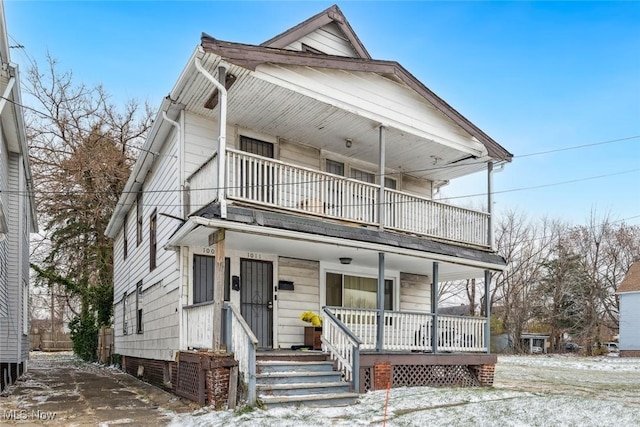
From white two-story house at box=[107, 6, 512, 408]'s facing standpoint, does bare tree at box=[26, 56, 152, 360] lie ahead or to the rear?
to the rear

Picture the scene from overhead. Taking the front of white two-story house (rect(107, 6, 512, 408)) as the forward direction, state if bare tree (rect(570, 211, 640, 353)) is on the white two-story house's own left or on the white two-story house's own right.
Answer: on the white two-story house's own left

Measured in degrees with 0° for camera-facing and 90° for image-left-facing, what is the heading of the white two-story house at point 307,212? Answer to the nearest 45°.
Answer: approximately 315°

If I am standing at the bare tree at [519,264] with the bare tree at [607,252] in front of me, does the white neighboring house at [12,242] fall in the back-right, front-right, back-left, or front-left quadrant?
back-right

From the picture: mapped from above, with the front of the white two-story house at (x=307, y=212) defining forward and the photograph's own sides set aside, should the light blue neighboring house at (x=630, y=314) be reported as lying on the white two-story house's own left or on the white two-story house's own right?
on the white two-story house's own left

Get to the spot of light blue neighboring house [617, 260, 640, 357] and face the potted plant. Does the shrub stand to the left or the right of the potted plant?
right
